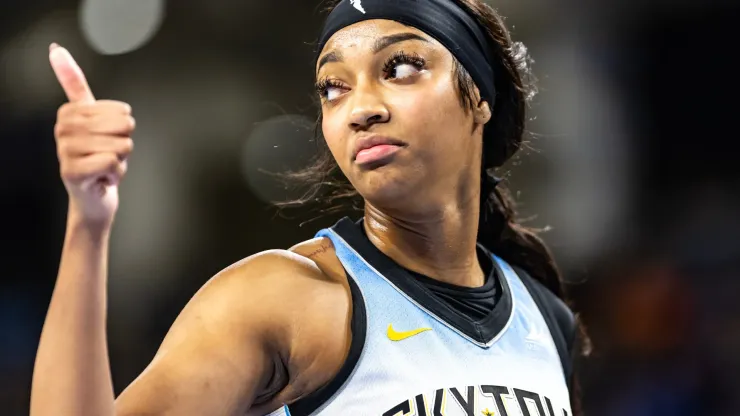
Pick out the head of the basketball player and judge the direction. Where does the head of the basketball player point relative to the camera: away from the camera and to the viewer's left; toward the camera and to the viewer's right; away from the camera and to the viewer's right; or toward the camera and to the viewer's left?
toward the camera and to the viewer's left

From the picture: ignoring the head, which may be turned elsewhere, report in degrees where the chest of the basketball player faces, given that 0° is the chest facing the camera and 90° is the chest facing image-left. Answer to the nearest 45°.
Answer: approximately 315°
